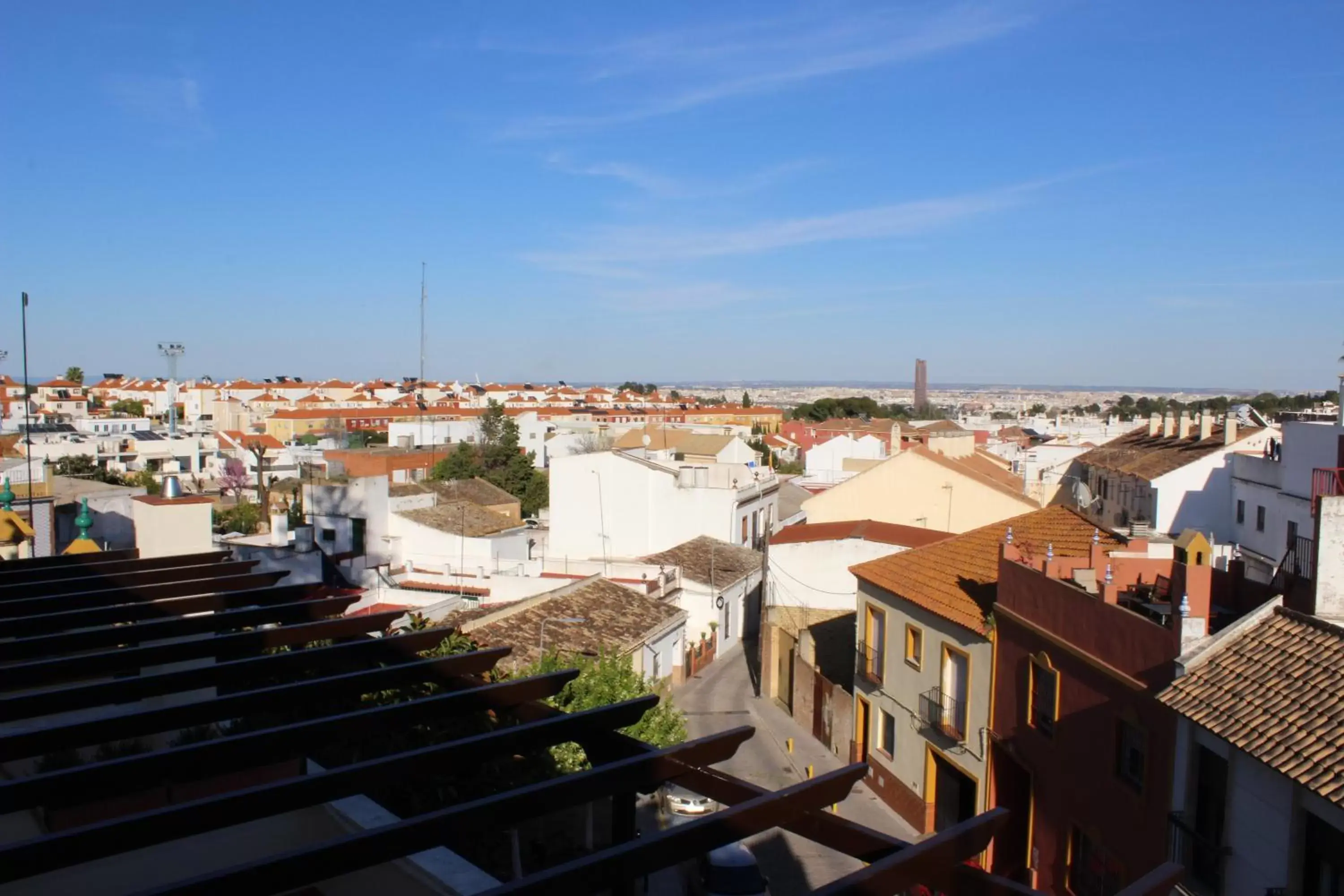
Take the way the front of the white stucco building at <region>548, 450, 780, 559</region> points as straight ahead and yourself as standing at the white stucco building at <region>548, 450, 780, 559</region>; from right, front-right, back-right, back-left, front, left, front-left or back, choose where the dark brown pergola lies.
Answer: right

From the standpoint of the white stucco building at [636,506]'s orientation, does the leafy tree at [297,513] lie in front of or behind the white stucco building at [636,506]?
behind

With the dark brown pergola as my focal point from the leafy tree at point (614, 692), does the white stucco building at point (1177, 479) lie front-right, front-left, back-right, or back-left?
back-left

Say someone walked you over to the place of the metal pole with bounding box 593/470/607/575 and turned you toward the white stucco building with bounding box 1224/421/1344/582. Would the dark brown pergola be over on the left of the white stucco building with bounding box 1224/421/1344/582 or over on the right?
right
